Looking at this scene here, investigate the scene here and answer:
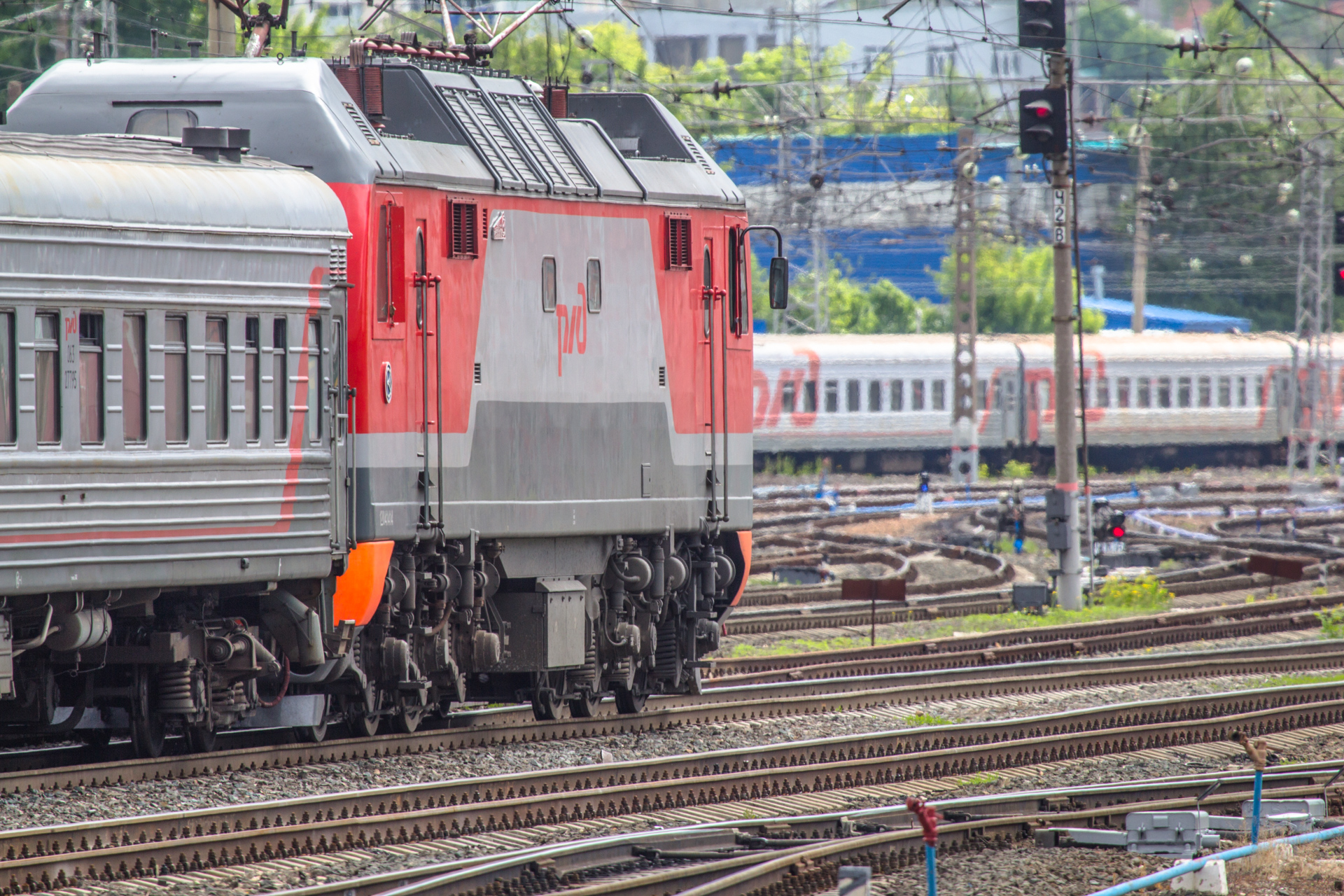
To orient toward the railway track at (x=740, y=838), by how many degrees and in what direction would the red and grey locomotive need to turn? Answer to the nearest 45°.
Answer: approximately 90° to its right

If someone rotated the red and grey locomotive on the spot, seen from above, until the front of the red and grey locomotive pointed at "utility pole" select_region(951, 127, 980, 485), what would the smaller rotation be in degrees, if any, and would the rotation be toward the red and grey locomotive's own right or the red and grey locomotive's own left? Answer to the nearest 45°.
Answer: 0° — it already faces it

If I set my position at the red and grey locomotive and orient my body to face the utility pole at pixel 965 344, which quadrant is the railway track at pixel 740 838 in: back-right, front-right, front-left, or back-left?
back-right

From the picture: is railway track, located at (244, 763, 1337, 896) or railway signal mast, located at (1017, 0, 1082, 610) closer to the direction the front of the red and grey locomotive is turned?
the railway signal mast

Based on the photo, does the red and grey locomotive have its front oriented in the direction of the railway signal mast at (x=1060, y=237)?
yes

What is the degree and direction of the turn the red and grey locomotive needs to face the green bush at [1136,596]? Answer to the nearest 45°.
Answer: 0° — it already faces it

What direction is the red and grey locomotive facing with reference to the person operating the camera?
facing away from the viewer and to the right of the viewer
